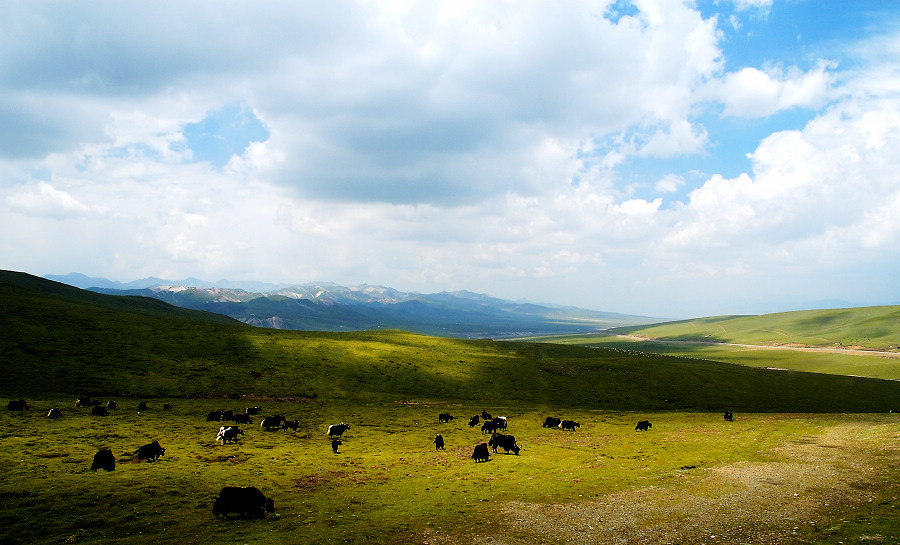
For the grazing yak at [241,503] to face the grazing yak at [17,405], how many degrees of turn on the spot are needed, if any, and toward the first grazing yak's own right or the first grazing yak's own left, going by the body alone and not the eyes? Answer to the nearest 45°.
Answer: approximately 135° to the first grazing yak's own left

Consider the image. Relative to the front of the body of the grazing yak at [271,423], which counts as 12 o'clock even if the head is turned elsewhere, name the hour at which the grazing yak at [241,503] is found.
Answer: the grazing yak at [241,503] is roughly at 9 o'clock from the grazing yak at [271,423].

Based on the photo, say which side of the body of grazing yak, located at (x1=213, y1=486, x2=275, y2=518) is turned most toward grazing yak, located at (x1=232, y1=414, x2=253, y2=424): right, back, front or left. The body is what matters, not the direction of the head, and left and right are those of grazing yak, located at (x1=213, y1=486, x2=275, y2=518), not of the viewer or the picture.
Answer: left

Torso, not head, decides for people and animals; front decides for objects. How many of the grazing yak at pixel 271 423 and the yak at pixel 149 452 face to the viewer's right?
1

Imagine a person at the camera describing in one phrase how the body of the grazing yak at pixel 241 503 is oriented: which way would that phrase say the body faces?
to the viewer's right
